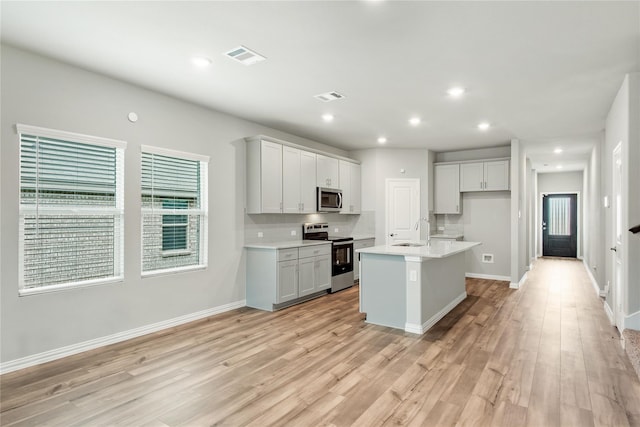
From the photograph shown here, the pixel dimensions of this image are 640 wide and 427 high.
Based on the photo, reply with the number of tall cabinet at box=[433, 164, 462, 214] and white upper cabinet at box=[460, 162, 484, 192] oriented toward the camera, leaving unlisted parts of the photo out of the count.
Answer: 2

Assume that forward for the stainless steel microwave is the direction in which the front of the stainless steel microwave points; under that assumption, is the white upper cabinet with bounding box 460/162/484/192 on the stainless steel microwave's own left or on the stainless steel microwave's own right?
on the stainless steel microwave's own left

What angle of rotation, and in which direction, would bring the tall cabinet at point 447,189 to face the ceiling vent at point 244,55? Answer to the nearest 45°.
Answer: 0° — it already faces it

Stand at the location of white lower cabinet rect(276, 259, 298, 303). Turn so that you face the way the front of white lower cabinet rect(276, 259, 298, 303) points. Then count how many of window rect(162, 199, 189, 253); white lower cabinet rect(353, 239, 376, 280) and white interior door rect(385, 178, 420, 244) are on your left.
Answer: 2

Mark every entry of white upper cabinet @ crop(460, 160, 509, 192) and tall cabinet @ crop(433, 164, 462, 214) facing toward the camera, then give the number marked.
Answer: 2

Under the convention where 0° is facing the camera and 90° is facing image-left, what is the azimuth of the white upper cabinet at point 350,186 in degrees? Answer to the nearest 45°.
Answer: approximately 315°

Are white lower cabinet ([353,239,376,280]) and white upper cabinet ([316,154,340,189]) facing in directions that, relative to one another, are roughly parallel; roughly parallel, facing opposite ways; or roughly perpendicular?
roughly parallel

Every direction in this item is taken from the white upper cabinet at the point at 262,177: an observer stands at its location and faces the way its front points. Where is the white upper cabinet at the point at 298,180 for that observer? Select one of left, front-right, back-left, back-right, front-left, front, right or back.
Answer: left

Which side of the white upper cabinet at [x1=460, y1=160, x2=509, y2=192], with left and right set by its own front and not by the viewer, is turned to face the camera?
front

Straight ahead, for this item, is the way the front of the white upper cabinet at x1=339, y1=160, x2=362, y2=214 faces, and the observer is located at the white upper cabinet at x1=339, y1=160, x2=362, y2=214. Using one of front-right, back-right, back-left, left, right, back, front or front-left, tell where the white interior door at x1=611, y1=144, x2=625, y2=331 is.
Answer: front

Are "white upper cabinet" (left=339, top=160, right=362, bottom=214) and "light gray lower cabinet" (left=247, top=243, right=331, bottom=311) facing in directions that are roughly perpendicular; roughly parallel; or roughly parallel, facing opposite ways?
roughly parallel

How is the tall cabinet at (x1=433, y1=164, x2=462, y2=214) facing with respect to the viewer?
toward the camera

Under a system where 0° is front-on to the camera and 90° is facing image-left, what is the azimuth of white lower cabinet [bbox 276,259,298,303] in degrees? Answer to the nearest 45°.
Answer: approximately 315°

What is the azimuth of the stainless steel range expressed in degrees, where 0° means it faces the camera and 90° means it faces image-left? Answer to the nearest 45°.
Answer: approximately 315°

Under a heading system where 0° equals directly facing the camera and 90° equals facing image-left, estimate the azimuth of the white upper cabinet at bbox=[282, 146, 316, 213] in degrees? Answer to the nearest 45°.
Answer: approximately 315°
